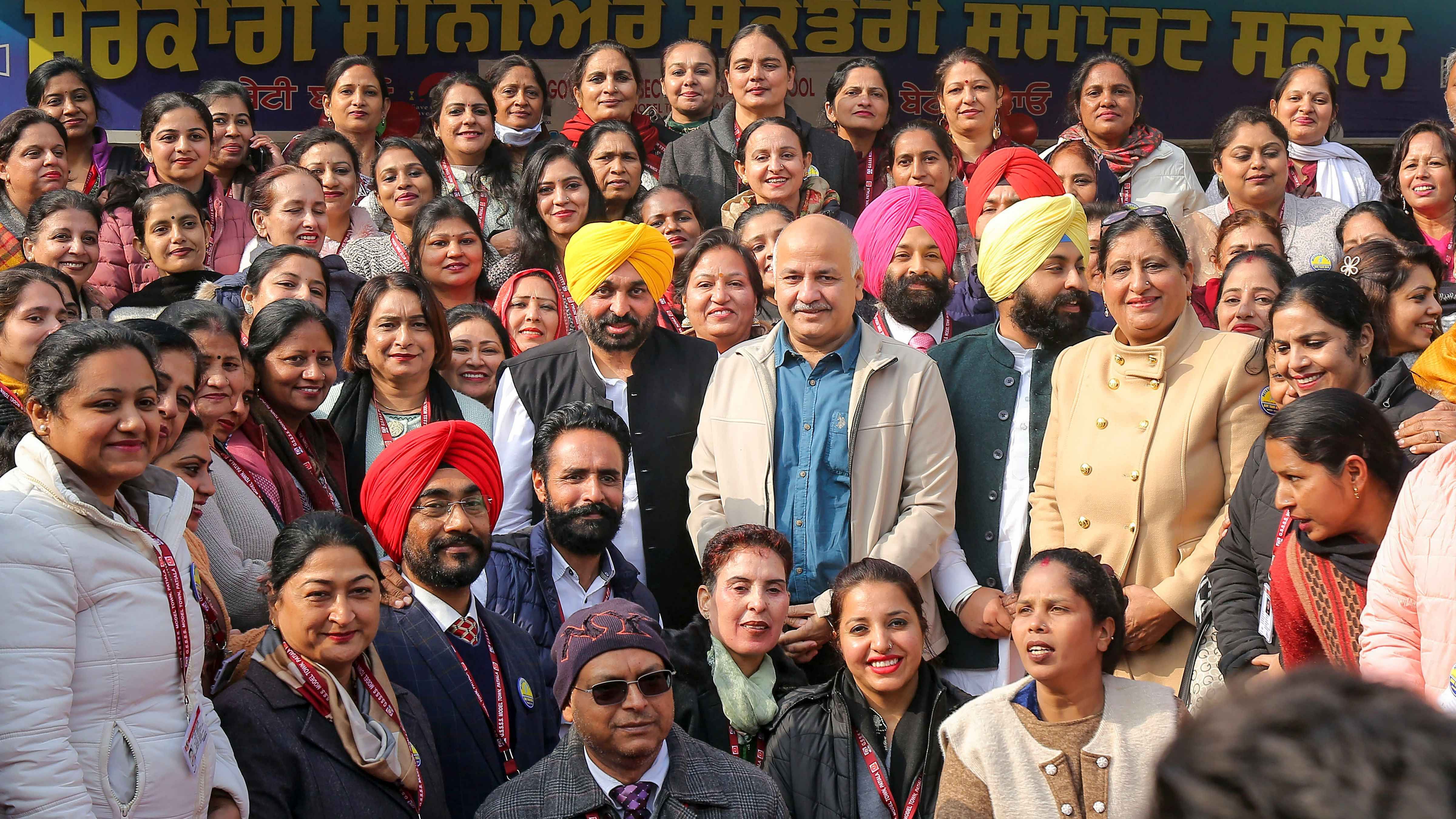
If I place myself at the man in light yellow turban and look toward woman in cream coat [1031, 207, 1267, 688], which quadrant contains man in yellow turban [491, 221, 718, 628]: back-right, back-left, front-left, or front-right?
back-right

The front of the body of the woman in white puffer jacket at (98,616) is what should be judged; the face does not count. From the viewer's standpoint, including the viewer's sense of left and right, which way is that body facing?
facing the viewer and to the right of the viewer

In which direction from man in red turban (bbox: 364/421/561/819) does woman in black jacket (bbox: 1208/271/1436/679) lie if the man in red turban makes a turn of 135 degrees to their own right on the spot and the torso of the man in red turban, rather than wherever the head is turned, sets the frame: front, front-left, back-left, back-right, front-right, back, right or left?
back

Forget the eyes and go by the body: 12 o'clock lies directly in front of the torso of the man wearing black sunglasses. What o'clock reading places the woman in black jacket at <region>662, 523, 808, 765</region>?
The woman in black jacket is roughly at 7 o'clock from the man wearing black sunglasses.

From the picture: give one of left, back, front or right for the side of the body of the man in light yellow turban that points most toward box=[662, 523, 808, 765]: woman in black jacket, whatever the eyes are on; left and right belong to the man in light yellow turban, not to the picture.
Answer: right

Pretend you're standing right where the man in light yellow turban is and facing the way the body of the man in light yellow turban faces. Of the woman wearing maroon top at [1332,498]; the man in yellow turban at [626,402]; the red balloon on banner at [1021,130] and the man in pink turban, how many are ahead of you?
1

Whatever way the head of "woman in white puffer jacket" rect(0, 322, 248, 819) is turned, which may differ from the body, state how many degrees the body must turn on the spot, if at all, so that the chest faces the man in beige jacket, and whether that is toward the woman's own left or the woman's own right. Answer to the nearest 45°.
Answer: approximately 45° to the woman's own left

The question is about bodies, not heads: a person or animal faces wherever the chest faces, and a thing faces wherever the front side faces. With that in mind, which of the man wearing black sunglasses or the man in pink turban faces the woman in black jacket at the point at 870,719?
the man in pink turban
